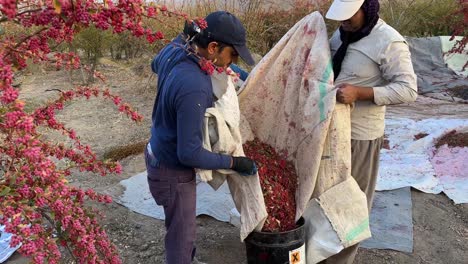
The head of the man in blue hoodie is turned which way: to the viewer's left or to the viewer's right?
to the viewer's right

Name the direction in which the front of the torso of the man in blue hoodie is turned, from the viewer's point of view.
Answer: to the viewer's right

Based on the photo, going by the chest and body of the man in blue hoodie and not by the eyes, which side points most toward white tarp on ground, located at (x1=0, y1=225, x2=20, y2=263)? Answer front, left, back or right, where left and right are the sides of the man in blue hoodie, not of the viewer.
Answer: back
